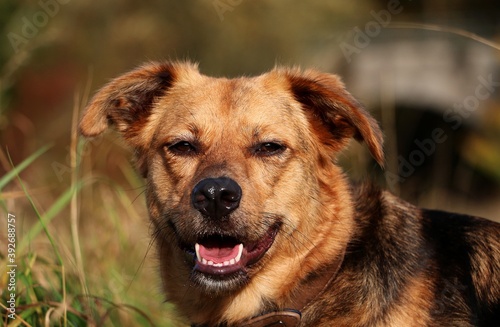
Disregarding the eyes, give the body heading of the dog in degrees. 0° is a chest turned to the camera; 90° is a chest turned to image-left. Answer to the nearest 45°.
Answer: approximately 45°
